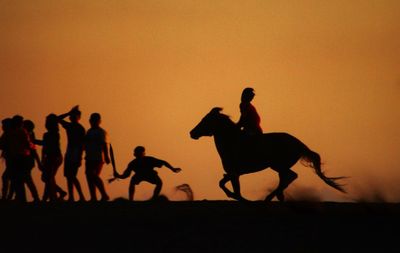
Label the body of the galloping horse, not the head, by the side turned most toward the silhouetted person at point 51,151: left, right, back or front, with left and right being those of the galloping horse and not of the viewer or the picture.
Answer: front

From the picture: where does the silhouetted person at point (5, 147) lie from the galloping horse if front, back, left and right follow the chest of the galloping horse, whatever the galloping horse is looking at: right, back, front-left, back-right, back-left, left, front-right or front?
front

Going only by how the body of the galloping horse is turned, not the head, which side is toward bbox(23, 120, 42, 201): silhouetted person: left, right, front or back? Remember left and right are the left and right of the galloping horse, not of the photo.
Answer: front

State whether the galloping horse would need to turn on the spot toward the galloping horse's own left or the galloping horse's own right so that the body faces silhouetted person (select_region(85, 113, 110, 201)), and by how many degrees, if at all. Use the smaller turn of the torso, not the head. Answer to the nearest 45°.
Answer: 0° — it already faces them

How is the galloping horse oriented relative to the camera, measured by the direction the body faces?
to the viewer's left

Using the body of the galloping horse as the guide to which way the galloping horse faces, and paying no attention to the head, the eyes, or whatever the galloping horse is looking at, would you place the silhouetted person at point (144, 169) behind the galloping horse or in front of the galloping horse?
in front

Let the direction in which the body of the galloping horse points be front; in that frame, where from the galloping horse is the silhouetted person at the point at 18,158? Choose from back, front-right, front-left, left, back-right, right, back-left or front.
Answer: front
